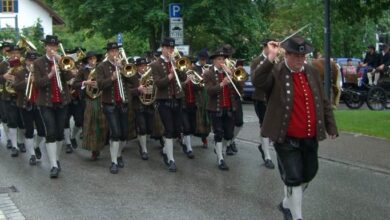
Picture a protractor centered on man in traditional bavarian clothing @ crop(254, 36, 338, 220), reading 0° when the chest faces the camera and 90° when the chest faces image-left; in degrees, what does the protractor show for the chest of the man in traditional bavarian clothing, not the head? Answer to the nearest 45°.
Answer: approximately 315°

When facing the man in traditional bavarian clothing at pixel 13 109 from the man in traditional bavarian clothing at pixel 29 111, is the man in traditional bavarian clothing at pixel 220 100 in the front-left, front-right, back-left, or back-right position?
back-right

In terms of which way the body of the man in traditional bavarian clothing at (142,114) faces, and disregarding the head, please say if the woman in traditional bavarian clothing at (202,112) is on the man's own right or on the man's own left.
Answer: on the man's own left

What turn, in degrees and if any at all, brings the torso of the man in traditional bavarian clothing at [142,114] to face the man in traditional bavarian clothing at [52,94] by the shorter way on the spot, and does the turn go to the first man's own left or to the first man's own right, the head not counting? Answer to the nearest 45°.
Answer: approximately 90° to the first man's own right

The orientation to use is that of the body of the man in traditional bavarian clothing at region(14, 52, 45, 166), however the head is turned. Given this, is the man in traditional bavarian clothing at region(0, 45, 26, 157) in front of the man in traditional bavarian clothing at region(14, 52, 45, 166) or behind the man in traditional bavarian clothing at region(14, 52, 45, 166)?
behind

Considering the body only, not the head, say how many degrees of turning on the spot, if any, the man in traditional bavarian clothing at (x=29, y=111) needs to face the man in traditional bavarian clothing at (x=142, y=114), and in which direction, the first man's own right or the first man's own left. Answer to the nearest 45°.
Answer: approximately 45° to the first man's own left

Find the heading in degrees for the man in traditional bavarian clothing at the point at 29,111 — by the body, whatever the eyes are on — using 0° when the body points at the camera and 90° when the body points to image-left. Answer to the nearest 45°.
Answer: approximately 315°
